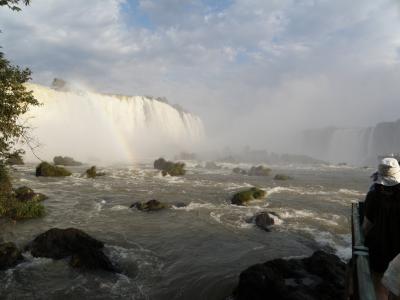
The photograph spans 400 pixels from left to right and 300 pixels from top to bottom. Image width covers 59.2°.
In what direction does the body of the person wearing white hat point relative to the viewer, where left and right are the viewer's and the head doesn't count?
facing away from the viewer and to the left of the viewer

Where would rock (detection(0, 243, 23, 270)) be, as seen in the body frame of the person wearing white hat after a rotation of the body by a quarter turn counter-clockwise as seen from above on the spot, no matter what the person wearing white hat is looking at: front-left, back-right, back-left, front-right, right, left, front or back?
front-right

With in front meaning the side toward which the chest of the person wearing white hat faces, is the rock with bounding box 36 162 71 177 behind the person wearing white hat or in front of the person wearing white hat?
in front

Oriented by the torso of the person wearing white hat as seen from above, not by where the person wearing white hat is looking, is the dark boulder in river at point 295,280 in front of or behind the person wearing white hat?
in front

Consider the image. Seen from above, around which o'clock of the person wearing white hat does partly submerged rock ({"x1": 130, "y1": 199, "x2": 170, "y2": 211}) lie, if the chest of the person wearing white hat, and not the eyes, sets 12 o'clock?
The partly submerged rock is roughly at 12 o'clock from the person wearing white hat.

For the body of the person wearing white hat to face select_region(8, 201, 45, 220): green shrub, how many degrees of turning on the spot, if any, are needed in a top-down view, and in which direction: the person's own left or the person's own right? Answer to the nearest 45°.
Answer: approximately 45° to the person's own left

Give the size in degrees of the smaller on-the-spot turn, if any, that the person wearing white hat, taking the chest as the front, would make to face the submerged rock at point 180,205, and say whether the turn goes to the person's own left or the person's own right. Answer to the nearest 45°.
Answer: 0° — they already face it
